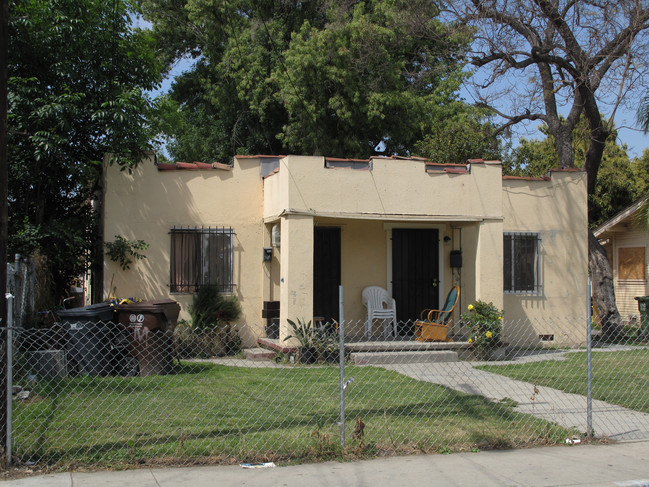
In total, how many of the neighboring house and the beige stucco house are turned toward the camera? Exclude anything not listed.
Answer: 2

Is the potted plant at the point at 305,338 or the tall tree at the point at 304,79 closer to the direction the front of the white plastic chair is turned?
the potted plant

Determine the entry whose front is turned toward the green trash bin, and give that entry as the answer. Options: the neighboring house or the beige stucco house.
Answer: the neighboring house

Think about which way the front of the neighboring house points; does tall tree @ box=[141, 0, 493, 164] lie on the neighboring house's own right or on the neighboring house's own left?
on the neighboring house's own right

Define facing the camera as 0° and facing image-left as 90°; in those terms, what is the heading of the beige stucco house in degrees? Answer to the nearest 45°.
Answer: approximately 0°

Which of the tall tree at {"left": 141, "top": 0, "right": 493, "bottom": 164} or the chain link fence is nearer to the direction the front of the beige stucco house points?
the chain link fence

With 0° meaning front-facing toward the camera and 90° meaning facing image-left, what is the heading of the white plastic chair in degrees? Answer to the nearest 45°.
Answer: approximately 315°

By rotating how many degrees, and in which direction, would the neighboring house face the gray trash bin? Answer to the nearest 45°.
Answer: approximately 45° to its right

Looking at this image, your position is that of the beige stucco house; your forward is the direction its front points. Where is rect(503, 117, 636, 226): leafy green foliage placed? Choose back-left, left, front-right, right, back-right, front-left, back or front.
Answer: back-left

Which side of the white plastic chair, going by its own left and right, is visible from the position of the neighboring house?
left

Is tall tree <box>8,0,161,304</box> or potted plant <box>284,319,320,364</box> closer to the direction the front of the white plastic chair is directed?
the potted plant

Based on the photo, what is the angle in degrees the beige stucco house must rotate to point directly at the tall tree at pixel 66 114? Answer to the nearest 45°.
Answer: approximately 90° to its right
